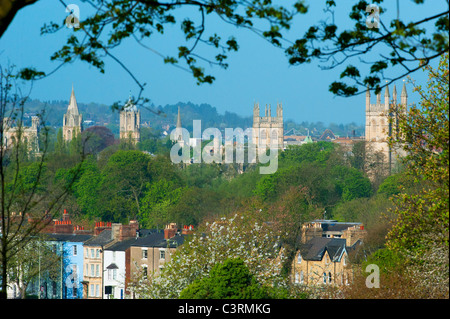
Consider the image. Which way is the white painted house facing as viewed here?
toward the camera

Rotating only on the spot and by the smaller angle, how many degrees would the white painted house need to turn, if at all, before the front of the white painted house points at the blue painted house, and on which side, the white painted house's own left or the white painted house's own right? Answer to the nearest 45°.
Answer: approximately 135° to the white painted house's own right

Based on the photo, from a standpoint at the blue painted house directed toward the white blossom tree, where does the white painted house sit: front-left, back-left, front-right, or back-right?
front-left

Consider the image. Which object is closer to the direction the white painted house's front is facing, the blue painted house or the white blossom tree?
the white blossom tree

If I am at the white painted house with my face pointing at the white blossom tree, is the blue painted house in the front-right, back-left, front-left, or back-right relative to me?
back-right

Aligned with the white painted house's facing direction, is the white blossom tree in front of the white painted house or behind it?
in front

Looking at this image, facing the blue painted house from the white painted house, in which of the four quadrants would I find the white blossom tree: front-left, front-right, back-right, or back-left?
back-left
